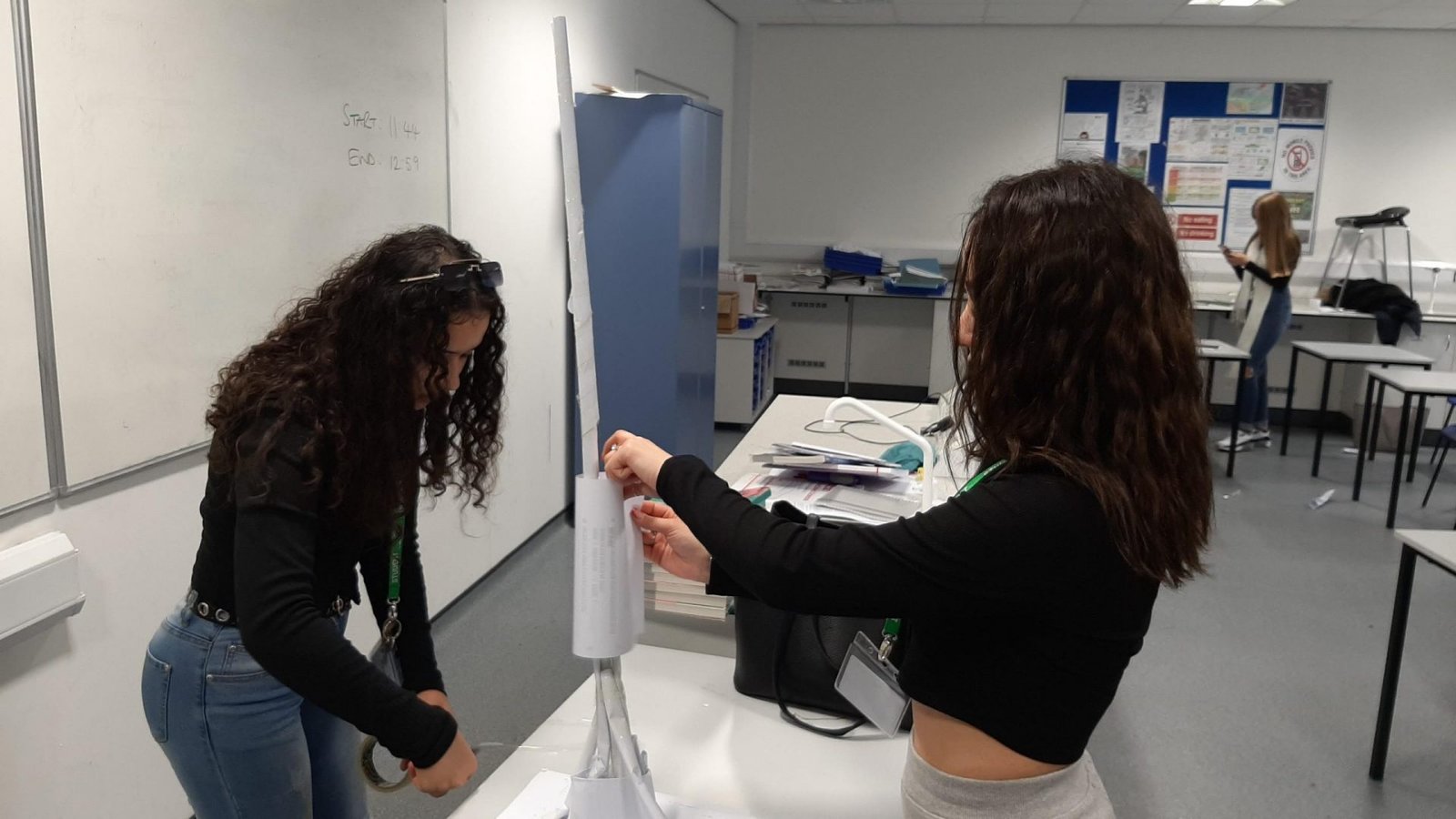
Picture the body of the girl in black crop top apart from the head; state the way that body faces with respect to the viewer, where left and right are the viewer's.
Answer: facing away from the viewer and to the left of the viewer

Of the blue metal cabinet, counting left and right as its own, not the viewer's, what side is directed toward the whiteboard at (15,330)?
right

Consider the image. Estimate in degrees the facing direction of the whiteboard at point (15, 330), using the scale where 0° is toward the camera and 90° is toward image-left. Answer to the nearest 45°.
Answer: approximately 315°

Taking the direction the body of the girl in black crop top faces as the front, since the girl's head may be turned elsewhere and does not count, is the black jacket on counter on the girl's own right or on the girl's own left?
on the girl's own right

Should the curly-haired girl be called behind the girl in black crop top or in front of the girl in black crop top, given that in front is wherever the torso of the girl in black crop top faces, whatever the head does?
in front

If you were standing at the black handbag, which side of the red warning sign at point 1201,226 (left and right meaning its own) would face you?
front

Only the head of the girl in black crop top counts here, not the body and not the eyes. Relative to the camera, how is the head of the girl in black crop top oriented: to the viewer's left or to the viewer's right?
to the viewer's left

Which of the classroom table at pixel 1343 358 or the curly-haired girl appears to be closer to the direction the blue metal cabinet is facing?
the classroom table

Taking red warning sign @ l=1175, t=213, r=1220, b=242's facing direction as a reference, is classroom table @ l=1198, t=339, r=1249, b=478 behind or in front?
in front

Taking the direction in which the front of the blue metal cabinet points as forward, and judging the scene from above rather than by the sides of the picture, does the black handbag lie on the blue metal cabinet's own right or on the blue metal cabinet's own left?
on the blue metal cabinet's own right

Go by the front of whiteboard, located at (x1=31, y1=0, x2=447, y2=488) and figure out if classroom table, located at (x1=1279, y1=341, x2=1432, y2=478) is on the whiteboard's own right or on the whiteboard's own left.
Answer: on the whiteboard's own left
